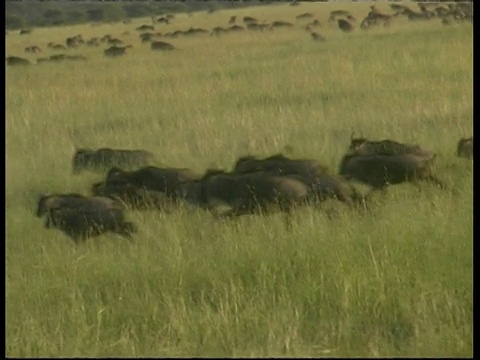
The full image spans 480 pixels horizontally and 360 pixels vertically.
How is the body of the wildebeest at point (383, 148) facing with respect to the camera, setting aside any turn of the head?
to the viewer's left

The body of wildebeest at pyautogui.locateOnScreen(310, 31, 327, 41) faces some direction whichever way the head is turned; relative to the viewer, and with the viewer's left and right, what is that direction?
facing to the left of the viewer

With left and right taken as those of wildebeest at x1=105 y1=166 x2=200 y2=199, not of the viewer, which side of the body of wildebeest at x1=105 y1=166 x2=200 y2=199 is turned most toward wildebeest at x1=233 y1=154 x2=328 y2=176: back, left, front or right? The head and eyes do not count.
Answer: back

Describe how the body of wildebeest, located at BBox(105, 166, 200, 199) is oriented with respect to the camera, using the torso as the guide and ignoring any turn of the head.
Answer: to the viewer's left

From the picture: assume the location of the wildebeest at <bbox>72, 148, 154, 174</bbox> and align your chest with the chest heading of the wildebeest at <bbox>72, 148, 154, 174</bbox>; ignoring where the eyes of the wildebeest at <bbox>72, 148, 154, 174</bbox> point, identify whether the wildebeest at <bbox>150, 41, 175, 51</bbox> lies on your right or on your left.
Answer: on your right

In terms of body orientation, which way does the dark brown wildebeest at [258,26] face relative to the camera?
to the viewer's left

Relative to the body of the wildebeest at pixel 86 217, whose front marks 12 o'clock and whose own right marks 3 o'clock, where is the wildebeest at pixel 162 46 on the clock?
the wildebeest at pixel 162 46 is roughly at 3 o'clock from the wildebeest at pixel 86 217.

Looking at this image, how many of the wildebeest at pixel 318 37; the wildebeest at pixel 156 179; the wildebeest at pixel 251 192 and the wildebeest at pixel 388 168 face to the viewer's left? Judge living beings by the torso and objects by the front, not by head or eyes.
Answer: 4

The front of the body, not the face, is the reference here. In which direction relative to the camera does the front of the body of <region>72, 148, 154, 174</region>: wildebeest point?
to the viewer's left

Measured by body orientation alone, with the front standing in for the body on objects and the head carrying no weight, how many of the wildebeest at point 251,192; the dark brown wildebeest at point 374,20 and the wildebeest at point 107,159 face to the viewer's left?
3

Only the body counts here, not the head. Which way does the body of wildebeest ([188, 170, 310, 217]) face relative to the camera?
to the viewer's left

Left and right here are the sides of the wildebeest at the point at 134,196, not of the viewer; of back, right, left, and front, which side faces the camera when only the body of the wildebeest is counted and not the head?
left

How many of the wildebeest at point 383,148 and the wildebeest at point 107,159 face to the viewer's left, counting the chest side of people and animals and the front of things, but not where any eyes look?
2

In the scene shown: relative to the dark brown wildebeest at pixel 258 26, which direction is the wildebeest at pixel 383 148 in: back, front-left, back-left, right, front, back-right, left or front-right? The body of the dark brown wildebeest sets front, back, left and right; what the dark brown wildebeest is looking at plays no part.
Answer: left

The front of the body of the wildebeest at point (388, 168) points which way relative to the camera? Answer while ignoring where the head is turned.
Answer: to the viewer's left

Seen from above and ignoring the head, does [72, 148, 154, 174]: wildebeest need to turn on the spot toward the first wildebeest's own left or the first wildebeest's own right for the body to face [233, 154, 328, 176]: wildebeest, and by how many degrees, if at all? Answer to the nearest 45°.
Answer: approximately 135° to the first wildebeest's own left
